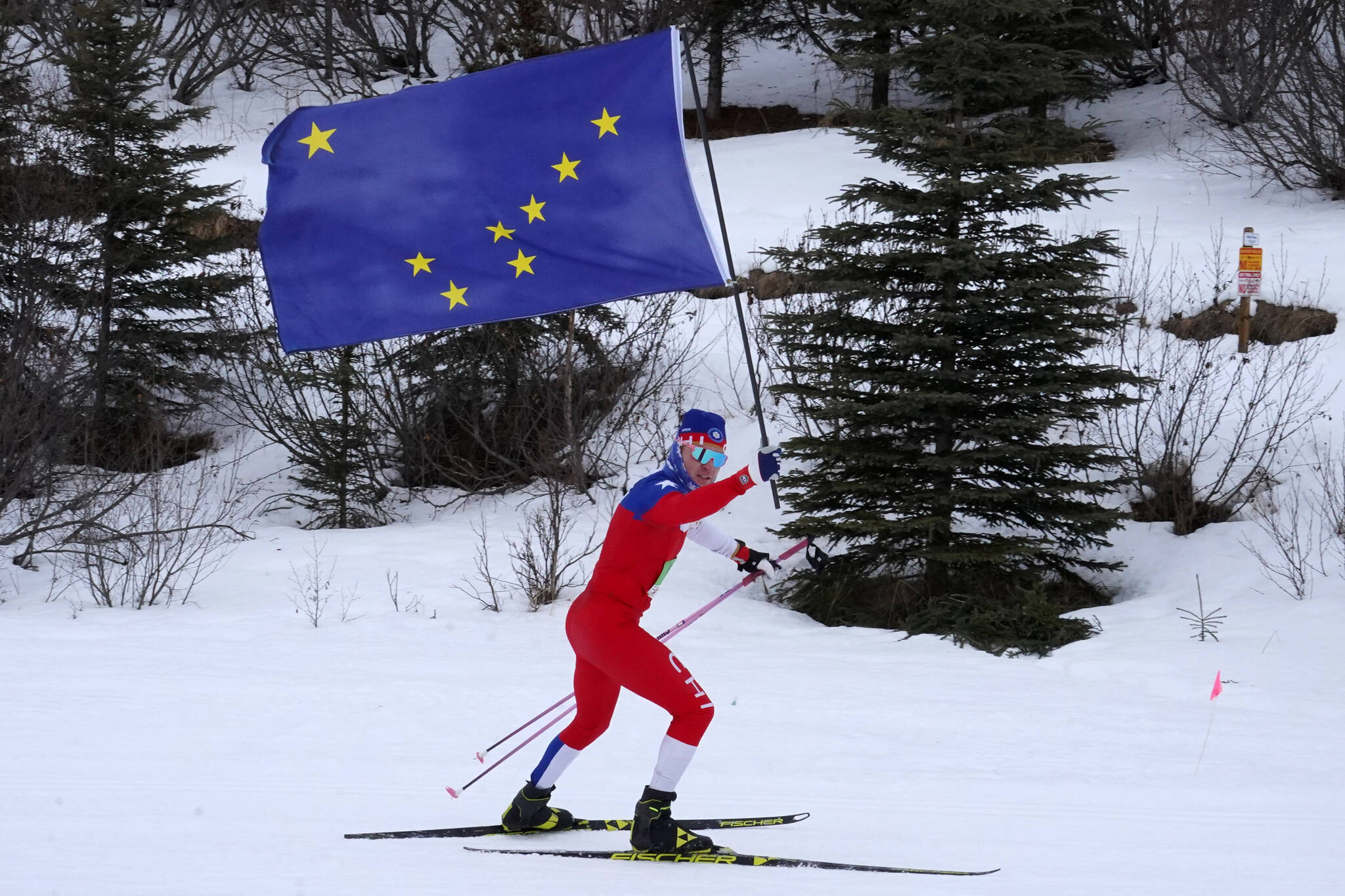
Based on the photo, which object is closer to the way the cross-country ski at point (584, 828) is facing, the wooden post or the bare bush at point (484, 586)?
the wooden post

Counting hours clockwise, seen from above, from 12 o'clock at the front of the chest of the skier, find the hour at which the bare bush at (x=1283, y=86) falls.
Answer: The bare bush is roughly at 10 o'clock from the skier.

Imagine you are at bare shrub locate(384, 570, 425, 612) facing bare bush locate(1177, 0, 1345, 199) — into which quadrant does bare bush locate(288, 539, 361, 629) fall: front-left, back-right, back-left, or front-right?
back-left

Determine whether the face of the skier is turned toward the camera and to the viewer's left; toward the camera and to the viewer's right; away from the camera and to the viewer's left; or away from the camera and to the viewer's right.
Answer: toward the camera and to the viewer's right

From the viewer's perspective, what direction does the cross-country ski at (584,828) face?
to the viewer's right

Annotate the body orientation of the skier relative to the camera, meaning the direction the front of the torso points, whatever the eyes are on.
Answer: to the viewer's right

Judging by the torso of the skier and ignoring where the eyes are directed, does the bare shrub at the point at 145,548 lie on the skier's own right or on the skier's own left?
on the skier's own left

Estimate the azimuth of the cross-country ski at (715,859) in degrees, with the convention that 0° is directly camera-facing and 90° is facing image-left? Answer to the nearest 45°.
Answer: approximately 270°
